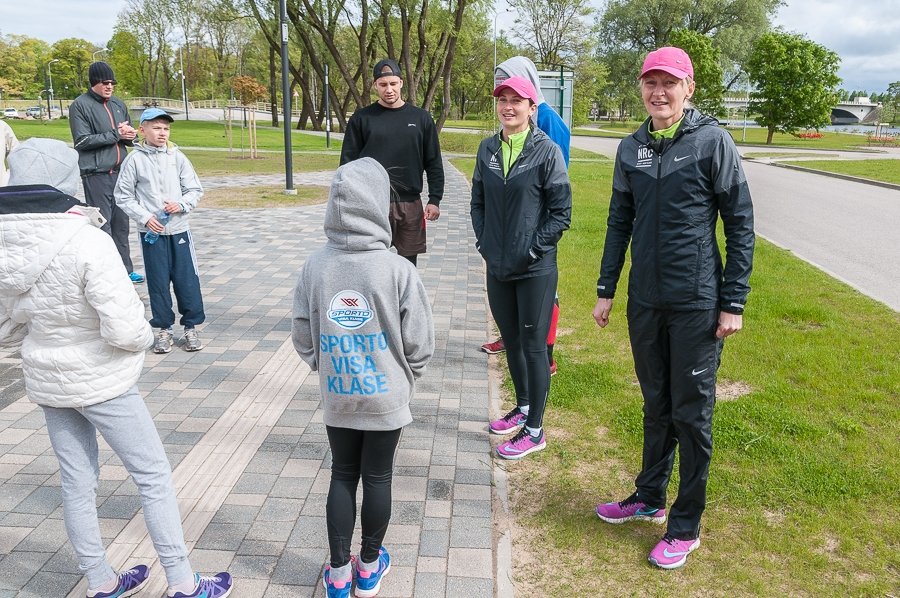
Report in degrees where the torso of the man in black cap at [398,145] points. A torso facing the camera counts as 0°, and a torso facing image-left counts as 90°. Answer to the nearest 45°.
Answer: approximately 0°

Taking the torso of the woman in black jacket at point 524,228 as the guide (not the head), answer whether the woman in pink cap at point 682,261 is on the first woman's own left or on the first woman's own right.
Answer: on the first woman's own left

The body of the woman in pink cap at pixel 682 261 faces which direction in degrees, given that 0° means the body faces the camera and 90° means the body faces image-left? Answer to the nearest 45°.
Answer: approximately 45°

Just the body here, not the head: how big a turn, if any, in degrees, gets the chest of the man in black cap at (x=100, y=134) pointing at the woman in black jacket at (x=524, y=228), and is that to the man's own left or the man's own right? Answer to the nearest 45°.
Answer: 0° — they already face them

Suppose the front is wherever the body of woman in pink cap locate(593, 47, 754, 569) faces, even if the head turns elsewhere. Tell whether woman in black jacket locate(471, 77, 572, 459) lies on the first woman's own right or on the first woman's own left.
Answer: on the first woman's own right

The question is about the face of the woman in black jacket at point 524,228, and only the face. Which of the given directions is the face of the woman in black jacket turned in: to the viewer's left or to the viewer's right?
to the viewer's left

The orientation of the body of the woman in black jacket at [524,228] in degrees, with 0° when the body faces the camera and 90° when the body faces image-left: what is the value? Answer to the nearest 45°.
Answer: approximately 45°

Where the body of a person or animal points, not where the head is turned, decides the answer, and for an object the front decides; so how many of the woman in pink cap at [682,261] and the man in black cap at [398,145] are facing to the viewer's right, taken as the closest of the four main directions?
0

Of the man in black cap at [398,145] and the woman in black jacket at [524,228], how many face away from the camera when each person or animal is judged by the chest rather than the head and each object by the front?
0

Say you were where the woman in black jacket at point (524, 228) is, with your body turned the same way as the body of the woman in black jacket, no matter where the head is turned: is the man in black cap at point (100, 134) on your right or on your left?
on your right

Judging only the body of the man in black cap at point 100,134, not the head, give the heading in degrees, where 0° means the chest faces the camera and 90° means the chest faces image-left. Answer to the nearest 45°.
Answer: approximately 315°

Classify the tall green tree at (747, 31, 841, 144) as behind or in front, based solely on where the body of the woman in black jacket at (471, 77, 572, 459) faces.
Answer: behind

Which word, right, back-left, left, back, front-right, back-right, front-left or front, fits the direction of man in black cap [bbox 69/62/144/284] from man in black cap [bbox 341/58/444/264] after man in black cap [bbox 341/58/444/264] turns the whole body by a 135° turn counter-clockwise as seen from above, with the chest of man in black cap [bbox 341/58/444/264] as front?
left
